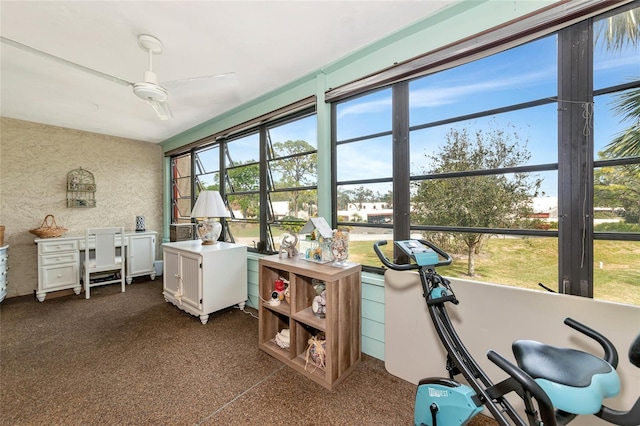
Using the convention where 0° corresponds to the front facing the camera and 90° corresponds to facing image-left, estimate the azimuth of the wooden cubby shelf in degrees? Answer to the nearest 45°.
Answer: approximately 45°

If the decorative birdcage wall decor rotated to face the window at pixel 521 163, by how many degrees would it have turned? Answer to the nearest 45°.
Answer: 0° — it already faces it

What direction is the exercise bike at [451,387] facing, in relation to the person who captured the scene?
facing away from the viewer and to the left of the viewer

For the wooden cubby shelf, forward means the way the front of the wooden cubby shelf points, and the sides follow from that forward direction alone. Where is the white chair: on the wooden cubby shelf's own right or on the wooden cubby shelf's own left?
on the wooden cubby shelf's own right

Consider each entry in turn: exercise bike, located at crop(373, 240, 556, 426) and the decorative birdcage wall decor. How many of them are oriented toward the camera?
1

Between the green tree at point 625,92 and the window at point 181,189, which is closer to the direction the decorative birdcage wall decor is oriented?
the green tree

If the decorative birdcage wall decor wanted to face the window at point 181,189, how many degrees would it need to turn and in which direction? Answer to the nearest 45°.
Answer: approximately 90° to its left

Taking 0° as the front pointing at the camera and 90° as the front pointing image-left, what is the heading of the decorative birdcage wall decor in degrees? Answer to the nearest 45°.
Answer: approximately 0°
